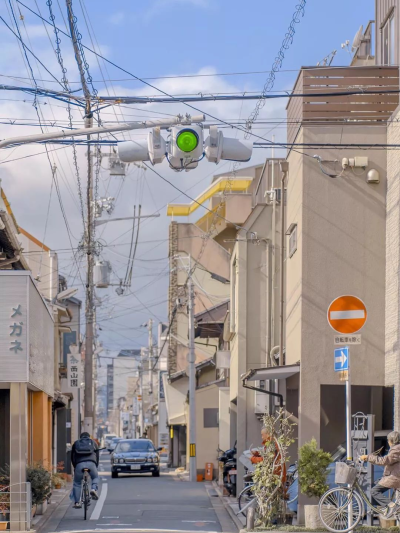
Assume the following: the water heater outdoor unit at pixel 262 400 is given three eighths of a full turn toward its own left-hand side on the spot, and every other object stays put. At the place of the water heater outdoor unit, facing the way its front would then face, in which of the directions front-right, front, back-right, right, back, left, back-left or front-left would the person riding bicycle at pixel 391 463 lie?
front-right

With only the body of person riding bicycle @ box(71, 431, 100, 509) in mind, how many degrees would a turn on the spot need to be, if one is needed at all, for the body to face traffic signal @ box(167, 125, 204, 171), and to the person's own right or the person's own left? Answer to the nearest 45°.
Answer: approximately 180°

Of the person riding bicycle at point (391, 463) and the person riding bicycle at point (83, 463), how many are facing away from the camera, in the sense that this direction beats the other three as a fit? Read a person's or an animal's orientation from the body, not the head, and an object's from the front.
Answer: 1

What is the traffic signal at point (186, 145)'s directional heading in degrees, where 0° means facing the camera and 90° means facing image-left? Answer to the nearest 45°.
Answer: approximately 0°

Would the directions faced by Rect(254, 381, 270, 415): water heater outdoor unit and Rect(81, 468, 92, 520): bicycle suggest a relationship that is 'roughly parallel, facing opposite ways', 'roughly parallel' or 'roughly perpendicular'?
roughly perpendicular

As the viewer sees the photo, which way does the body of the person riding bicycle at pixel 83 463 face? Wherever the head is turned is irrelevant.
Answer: away from the camera

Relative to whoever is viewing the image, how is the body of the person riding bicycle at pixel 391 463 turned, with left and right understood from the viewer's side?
facing to the left of the viewer

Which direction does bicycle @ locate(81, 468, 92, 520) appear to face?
away from the camera
